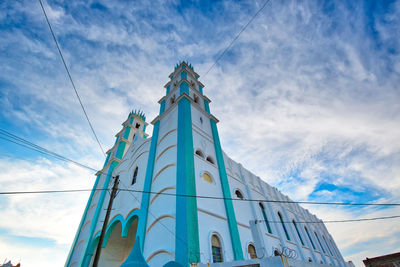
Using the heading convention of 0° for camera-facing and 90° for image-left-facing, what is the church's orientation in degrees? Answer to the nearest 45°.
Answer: approximately 45°
